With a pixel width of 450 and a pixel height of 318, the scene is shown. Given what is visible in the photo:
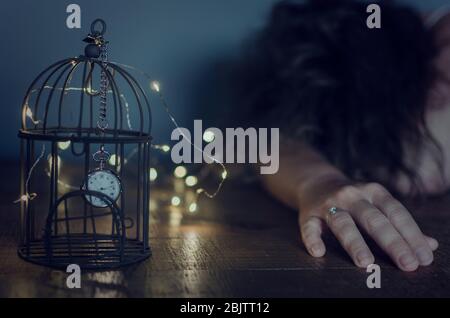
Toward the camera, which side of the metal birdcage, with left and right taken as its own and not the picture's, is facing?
front

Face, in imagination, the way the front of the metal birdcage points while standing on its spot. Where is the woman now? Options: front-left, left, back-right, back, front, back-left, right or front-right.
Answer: back-left
